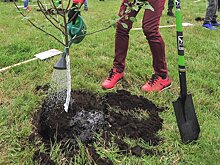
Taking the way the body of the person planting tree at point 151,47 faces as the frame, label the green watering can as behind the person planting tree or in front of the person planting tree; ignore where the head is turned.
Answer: in front

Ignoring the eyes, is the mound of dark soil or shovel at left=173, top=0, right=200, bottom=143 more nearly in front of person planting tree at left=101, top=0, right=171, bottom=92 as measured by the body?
the mound of dark soil

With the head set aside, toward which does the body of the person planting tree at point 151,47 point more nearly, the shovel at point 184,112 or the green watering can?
the green watering can

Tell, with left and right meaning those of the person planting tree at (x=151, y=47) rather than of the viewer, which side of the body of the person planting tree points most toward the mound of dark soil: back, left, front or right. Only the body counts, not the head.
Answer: front

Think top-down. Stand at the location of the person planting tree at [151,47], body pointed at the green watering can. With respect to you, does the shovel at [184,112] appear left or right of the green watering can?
left

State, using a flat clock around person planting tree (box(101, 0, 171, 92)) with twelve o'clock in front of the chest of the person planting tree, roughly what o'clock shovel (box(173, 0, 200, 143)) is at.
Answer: The shovel is roughly at 10 o'clock from the person planting tree.

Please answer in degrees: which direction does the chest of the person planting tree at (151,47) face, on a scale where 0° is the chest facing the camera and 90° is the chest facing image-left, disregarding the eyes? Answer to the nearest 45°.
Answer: approximately 45°
